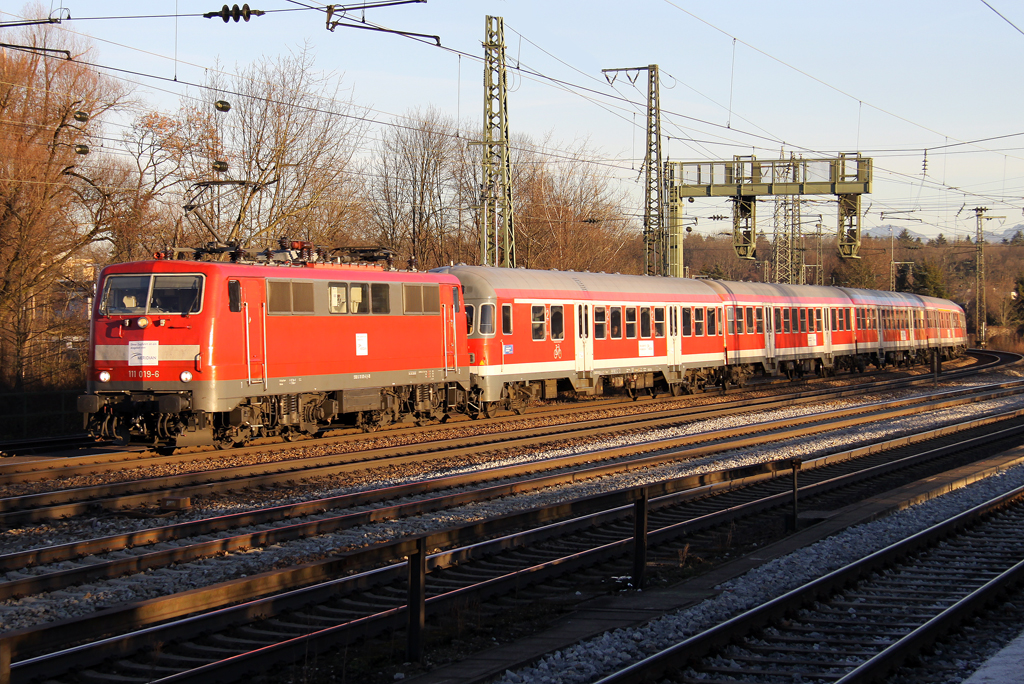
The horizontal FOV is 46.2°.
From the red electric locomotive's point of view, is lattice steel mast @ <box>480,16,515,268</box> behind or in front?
behind

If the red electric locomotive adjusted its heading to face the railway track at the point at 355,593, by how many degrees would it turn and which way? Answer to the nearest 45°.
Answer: approximately 45° to its left

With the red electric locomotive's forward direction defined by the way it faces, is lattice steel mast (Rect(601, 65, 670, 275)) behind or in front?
behind

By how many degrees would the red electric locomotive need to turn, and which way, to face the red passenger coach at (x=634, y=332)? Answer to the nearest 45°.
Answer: approximately 180°

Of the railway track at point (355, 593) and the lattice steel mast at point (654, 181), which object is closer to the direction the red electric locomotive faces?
the railway track

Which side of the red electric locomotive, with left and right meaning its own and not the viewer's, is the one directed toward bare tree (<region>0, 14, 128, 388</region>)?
right

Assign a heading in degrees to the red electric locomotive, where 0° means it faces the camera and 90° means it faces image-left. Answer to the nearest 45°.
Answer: approximately 45°
